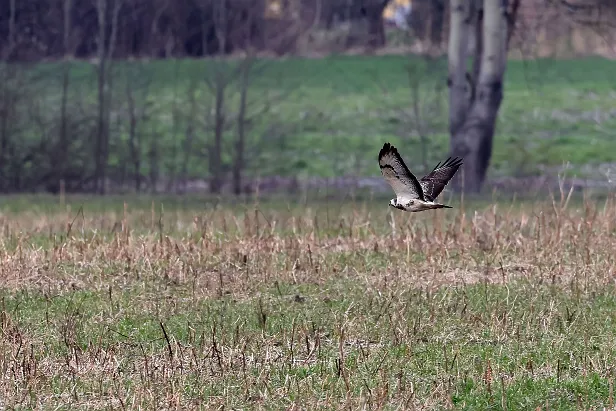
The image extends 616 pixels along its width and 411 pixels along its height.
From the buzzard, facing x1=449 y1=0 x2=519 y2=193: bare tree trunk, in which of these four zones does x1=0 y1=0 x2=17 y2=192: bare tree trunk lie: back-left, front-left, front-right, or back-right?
front-left

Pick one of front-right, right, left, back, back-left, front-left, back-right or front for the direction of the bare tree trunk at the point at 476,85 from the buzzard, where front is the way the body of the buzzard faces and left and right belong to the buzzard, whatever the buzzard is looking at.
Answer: right

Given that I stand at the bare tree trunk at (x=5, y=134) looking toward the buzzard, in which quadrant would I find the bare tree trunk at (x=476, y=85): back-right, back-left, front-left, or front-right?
front-left

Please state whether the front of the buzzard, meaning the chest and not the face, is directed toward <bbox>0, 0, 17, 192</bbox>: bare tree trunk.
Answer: no

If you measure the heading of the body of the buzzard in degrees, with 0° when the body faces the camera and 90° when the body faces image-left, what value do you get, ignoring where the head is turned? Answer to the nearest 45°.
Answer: approximately 90°
